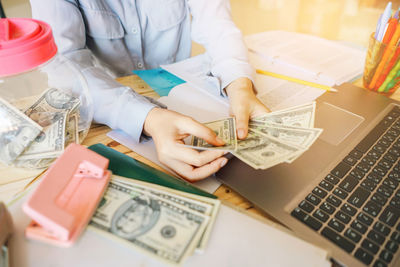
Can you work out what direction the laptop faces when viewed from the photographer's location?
facing away from the viewer and to the left of the viewer
